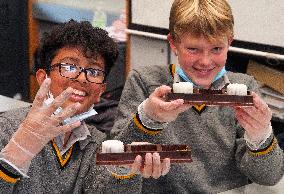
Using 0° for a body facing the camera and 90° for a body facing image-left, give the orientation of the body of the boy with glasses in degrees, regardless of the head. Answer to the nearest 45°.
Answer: approximately 0°

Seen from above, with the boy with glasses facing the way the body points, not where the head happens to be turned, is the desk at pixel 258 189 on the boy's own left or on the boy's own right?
on the boy's own left

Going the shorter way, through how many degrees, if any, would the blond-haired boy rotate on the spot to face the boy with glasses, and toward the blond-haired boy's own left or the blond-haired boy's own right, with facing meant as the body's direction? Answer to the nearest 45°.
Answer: approximately 45° to the blond-haired boy's own right

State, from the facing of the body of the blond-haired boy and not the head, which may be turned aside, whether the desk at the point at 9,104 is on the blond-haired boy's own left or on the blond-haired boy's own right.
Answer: on the blond-haired boy's own right

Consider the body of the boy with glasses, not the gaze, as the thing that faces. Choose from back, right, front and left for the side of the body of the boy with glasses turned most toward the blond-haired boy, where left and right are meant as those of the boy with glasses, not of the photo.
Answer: left
